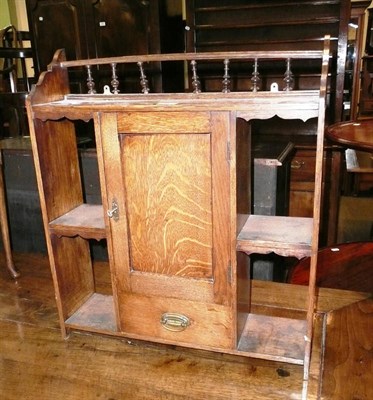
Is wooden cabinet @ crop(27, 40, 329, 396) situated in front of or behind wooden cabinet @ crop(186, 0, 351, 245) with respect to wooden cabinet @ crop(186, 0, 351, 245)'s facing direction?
in front

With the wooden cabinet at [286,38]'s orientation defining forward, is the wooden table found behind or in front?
in front

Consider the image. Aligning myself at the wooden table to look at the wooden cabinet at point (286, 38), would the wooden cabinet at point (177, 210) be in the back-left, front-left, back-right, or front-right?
back-left

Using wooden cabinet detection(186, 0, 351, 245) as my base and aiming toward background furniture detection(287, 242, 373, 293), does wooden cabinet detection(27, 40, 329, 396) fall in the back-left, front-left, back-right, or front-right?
front-right

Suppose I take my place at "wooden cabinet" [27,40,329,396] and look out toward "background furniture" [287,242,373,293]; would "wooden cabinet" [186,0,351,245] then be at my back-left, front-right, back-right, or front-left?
front-left

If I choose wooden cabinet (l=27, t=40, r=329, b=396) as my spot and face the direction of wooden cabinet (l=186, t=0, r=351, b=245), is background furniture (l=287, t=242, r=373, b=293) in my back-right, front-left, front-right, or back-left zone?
front-right

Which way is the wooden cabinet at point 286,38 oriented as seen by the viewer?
toward the camera
